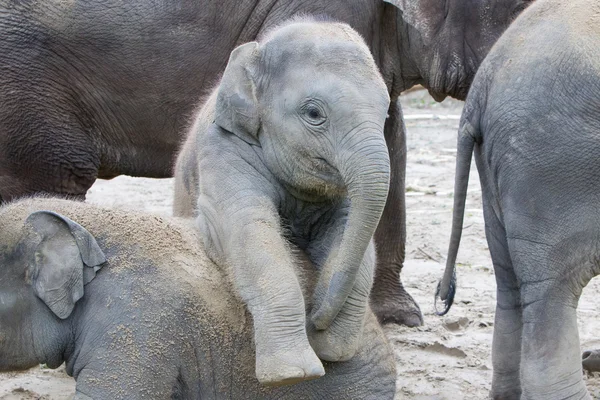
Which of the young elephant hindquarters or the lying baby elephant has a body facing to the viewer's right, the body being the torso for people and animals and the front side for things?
the young elephant hindquarters

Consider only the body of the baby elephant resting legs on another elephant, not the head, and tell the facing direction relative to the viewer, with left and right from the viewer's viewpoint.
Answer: facing the viewer and to the right of the viewer

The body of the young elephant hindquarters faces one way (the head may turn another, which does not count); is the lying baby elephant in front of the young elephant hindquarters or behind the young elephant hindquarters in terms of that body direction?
behind

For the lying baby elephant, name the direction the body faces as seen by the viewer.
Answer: to the viewer's left

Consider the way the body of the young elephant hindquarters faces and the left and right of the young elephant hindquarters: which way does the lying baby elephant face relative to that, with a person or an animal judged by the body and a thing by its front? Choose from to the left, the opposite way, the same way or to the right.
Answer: the opposite way

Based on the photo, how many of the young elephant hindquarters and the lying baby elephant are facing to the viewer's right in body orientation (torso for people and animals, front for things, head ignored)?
1

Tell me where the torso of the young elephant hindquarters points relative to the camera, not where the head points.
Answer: to the viewer's right
